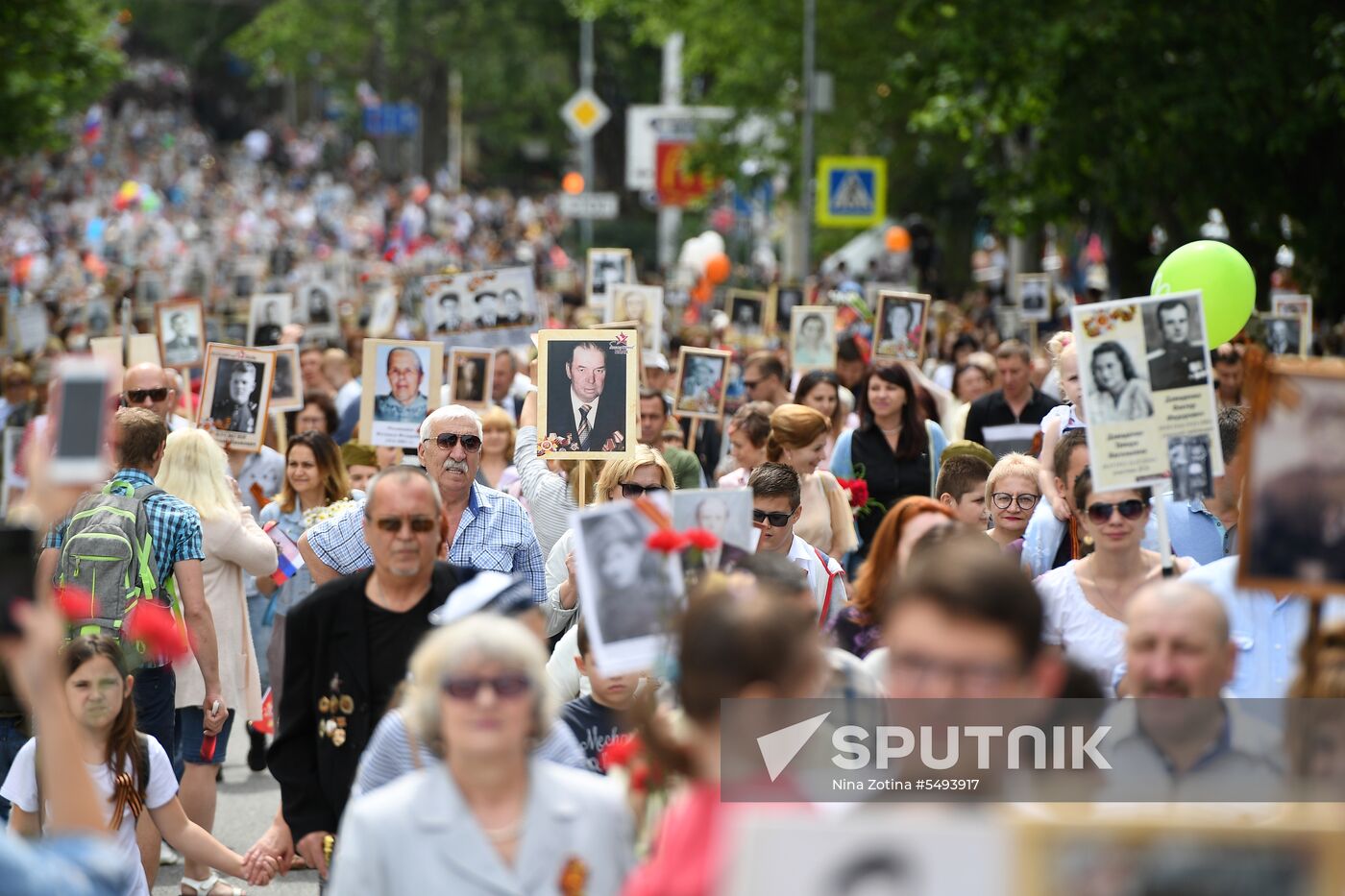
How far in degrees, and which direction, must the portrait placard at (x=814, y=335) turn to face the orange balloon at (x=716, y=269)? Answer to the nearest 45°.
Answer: approximately 180°

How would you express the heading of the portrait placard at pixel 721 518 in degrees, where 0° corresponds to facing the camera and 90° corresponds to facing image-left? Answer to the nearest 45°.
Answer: approximately 0°

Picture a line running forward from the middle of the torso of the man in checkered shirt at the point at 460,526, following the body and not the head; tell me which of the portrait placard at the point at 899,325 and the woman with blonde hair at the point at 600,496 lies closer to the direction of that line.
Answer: the woman with blonde hair

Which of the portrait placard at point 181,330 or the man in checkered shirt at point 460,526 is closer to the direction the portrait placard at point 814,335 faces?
the man in checkered shirt

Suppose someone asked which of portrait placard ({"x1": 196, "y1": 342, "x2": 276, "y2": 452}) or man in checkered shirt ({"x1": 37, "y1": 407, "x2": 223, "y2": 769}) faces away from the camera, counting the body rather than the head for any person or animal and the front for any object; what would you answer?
the man in checkered shirt

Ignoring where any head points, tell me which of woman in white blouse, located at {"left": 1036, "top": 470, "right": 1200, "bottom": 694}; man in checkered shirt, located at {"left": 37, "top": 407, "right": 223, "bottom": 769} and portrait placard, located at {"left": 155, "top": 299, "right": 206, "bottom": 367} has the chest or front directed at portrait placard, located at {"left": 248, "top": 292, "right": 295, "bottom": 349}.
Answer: the man in checkered shirt

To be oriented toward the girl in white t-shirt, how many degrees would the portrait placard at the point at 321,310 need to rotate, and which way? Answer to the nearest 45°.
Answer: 0° — it already faces them

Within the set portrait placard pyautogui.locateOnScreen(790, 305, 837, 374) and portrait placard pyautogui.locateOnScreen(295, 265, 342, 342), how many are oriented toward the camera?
2
